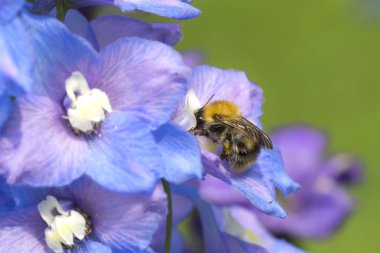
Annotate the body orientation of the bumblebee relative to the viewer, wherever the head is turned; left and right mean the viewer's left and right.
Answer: facing to the left of the viewer
